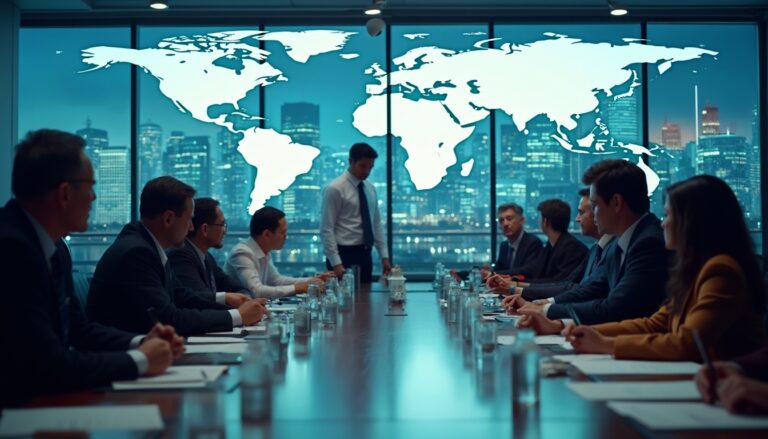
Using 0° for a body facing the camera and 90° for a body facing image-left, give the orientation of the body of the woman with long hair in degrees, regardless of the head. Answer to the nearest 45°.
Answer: approximately 90°

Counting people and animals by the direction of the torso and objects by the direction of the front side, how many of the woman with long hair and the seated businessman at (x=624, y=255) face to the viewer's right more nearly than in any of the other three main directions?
0

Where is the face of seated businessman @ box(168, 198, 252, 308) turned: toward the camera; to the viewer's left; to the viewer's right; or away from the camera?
to the viewer's right

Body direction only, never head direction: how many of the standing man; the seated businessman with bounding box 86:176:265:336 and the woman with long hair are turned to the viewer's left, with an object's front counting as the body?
1

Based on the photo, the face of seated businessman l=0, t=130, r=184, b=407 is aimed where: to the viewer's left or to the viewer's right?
to the viewer's right

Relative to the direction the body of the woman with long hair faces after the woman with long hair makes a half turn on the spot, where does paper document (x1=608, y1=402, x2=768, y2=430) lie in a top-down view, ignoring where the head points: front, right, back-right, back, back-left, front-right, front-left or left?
right

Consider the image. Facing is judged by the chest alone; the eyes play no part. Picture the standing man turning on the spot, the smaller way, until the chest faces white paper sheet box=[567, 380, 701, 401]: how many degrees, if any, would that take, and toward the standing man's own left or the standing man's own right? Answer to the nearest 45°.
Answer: approximately 45° to the standing man's own right

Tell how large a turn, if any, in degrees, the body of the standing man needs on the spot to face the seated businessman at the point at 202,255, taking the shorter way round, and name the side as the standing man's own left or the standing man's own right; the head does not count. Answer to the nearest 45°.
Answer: approximately 45° to the standing man's own right

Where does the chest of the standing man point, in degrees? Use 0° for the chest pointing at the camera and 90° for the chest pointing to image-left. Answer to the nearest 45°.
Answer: approximately 315°

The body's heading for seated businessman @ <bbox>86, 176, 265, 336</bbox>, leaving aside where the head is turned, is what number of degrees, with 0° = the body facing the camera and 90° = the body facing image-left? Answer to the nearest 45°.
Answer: approximately 270°

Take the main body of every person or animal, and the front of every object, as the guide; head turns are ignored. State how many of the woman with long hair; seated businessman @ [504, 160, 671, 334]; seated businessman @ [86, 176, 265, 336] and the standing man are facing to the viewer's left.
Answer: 2

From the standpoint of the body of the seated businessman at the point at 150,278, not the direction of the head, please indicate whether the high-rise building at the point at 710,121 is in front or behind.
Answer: in front

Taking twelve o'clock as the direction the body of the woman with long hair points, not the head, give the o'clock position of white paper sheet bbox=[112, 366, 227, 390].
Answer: The white paper sheet is roughly at 11 o'clock from the woman with long hair.

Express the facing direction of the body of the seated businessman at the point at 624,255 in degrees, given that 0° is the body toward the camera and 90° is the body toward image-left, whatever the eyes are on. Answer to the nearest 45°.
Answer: approximately 90°

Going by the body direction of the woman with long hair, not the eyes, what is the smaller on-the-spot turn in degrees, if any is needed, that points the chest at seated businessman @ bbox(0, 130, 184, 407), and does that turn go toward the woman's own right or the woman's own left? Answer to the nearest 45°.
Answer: approximately 45° to the woman's own left

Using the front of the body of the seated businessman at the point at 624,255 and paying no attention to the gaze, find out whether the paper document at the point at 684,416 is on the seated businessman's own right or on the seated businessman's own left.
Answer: on the seated businessman's own left

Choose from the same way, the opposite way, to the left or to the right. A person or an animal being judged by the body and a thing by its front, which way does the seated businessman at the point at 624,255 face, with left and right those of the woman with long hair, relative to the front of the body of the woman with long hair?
the same way
